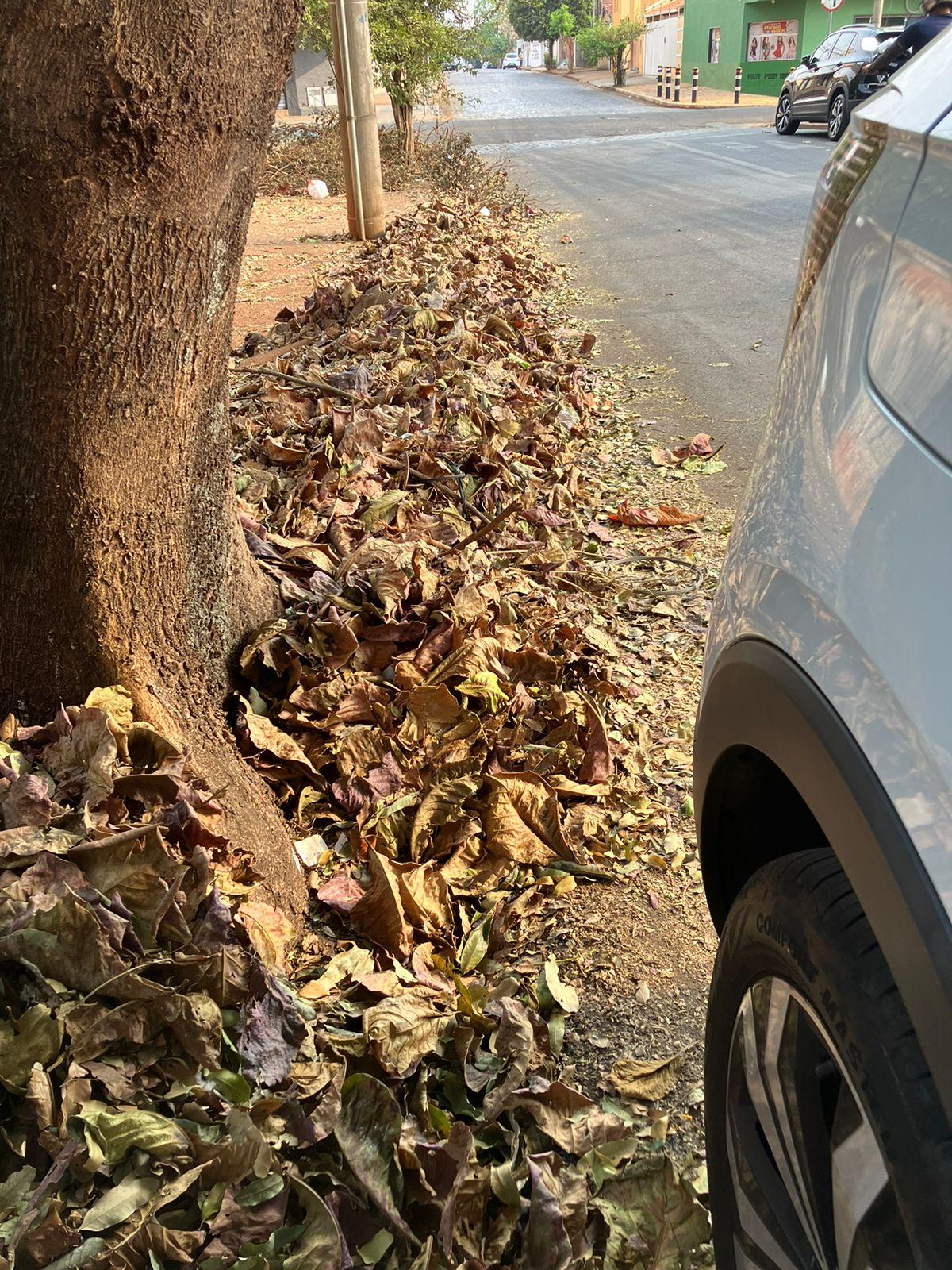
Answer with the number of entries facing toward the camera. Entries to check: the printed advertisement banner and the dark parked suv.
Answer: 1

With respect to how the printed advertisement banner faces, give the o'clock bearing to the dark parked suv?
The dark parked suv is roughly at 12 o'clock from the printed advertisement banner.

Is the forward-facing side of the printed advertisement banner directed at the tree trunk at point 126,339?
yes

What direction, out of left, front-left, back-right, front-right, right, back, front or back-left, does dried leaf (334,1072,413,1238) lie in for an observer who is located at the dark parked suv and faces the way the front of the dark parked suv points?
back-left

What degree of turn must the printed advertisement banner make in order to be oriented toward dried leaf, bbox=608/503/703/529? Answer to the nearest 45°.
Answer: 0° — it already faces it

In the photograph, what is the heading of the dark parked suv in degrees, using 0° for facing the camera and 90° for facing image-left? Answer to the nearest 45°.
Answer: approximately 135°

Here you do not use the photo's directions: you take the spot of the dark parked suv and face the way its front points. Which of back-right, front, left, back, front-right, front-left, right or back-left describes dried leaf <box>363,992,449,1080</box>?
back-left

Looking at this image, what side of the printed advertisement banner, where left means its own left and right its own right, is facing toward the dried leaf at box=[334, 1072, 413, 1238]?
front

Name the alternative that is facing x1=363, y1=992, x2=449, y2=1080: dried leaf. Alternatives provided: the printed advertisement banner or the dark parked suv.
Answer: the printed advertisement banner

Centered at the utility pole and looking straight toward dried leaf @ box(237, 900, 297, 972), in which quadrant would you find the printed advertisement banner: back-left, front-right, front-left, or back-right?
back-left
